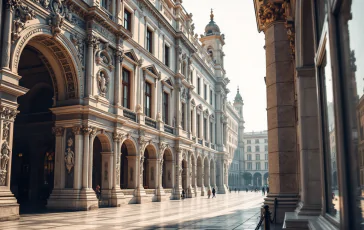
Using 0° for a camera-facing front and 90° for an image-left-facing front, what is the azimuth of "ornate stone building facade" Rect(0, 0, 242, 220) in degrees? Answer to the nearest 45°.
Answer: approximately 315°

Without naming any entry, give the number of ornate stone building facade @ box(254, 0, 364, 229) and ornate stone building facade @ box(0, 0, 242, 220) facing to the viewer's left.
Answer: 1

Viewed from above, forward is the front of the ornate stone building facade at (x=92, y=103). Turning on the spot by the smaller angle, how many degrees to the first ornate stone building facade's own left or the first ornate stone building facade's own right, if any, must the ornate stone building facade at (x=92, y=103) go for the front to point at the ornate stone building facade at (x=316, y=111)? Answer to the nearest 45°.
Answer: approximately 45° to the first ornate stone building facade's own right

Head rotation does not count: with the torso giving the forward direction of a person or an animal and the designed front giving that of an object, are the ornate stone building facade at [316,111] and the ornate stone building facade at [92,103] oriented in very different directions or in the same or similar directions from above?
very different directions

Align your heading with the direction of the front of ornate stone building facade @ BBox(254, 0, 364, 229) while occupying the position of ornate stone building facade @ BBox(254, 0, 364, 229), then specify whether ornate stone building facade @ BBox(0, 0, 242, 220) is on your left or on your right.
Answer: on your right

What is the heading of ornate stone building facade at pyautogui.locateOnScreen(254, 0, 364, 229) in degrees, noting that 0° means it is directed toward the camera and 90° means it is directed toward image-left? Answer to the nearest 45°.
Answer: approximately 90°
